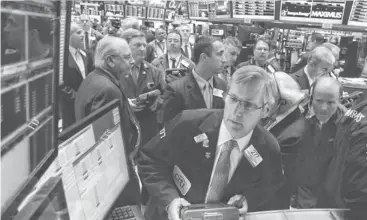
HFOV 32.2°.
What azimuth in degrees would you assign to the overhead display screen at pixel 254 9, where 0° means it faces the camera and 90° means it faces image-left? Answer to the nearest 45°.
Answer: approximately 0°

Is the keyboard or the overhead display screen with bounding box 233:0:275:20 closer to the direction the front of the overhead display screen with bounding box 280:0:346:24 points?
the keyboard

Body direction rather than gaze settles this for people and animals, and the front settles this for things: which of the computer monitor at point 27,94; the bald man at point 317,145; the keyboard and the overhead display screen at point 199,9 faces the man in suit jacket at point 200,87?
the overhead display screen

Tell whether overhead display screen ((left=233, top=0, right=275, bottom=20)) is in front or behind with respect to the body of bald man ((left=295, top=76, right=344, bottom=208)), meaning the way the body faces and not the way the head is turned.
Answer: behind

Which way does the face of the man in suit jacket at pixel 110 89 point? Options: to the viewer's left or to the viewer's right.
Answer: to the viewer's right

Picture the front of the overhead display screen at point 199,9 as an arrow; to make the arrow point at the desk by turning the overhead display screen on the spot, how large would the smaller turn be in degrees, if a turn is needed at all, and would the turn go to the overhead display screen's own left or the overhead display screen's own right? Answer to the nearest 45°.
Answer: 0° — it already faces it

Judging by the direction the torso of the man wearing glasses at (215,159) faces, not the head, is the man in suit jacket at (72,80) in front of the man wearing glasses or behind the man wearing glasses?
behind

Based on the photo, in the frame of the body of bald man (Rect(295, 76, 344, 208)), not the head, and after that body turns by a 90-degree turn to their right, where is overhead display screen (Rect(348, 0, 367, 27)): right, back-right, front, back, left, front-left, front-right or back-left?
right

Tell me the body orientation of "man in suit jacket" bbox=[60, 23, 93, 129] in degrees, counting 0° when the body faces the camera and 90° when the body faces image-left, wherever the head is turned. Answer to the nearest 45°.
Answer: approximately 315°

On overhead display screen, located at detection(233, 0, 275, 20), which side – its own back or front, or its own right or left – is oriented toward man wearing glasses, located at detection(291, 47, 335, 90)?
front

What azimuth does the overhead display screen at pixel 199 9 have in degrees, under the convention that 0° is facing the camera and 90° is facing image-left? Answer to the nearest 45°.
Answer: approximately 0°
